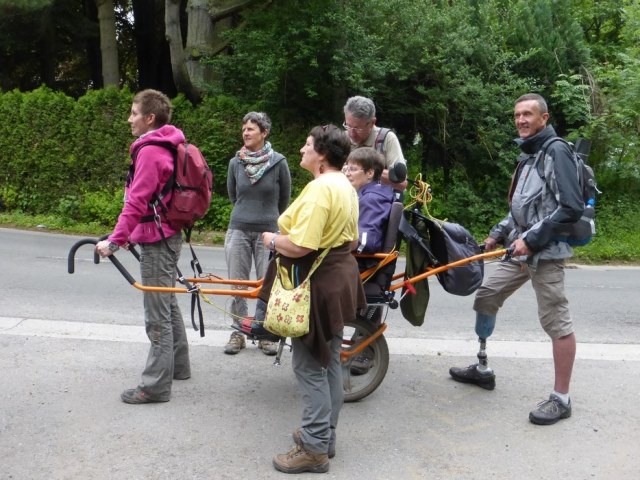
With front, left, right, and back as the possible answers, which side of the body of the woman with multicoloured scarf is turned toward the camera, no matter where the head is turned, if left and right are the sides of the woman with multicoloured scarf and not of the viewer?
front

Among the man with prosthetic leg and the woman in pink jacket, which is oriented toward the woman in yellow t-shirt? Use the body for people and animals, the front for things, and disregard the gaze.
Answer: the man with prosthetic leg

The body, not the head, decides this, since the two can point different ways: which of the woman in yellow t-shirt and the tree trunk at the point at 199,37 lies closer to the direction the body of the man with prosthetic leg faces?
the woman in yellow t-shirt

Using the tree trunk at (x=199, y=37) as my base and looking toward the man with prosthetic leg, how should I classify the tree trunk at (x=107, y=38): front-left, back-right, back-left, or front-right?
back-right

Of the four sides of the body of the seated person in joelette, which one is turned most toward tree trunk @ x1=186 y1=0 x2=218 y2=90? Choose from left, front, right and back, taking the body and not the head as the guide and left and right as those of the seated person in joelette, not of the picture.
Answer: right

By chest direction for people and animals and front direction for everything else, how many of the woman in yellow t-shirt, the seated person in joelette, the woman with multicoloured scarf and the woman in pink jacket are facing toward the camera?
1

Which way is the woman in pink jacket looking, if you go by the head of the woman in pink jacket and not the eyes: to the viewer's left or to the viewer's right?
to the viewer's left

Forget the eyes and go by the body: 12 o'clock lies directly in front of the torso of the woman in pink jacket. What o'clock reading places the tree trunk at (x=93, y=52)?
The tree trunk is roughly at 3 o'clock from the woman in pink jacket.

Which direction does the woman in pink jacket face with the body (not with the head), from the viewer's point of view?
to the viewer's left

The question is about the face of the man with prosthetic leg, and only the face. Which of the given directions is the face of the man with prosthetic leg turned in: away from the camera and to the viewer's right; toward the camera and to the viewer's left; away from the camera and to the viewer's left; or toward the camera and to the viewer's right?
toward the camera and to the viewer's left

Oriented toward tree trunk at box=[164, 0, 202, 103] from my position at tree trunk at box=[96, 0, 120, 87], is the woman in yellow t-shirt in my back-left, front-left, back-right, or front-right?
front-right

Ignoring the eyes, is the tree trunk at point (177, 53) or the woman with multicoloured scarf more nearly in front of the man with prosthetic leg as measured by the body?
the woman with multicoloured scarf

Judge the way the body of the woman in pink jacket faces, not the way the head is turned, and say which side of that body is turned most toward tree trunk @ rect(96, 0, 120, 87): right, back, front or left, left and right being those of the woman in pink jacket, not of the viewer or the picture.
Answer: right
